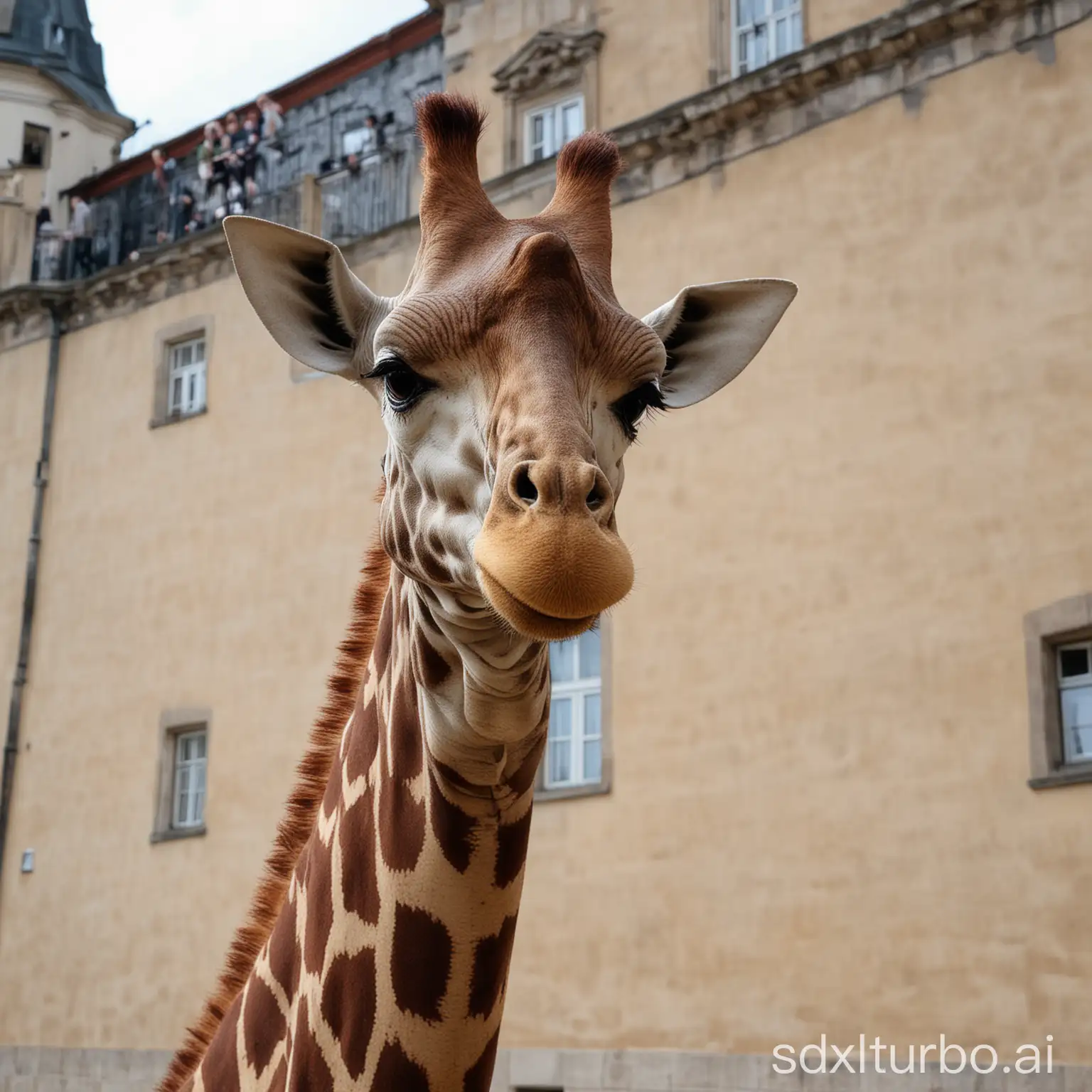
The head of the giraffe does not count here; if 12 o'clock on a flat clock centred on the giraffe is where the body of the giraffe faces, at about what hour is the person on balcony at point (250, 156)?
The person on balcony is roughly at 7 o'clock from the giraffe.

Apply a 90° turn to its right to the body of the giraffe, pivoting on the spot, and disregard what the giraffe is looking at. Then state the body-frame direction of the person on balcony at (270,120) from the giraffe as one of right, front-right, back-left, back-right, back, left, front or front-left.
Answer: back-right

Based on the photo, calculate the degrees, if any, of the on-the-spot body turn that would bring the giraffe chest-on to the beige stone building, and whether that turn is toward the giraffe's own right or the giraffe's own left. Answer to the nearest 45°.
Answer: approximately 135° to the giraffe's own left

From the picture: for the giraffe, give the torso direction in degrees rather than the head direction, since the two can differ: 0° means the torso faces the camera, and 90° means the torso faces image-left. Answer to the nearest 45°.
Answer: approximately 315°

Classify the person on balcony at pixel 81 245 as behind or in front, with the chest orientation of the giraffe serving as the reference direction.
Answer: behind
